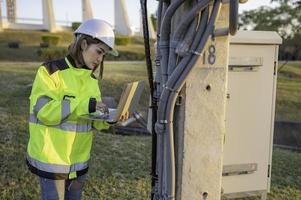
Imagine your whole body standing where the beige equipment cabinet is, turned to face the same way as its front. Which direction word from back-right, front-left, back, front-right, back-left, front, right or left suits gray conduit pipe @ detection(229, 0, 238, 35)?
right

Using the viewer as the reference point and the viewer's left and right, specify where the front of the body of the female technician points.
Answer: facing the viewer and to the right of the viewer

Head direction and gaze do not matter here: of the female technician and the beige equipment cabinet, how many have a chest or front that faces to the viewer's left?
0

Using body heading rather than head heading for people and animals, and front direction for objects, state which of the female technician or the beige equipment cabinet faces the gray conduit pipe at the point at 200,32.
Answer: the female technician

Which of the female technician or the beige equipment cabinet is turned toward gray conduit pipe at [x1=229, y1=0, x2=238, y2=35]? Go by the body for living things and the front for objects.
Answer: the female technician

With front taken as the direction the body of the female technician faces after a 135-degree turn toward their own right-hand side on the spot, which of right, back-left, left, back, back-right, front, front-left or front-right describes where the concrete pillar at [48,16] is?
right

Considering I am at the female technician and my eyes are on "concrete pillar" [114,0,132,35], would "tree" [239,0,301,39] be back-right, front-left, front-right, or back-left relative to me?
front-right
